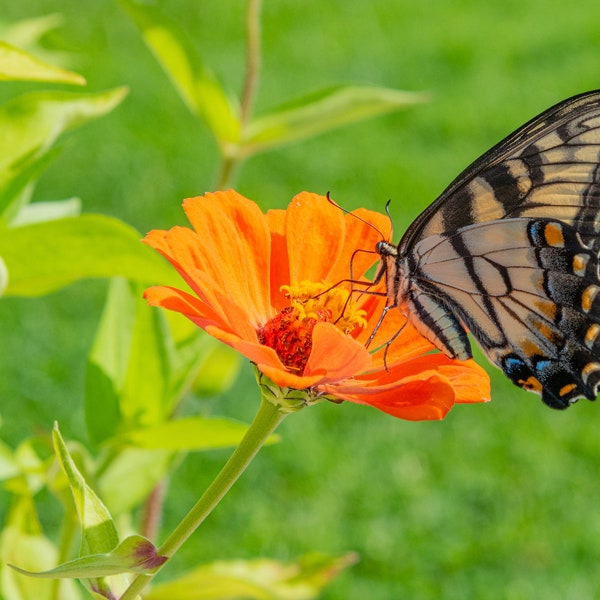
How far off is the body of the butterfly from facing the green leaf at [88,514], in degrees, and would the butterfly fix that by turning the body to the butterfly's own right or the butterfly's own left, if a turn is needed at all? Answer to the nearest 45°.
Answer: approximately 45° to the butterfly's own left

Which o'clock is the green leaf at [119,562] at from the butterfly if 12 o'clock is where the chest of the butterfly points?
The green leaf is roughly at 12 o'clock from the butterfly.

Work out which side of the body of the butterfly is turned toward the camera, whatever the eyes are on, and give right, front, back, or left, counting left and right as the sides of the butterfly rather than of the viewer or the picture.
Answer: left
